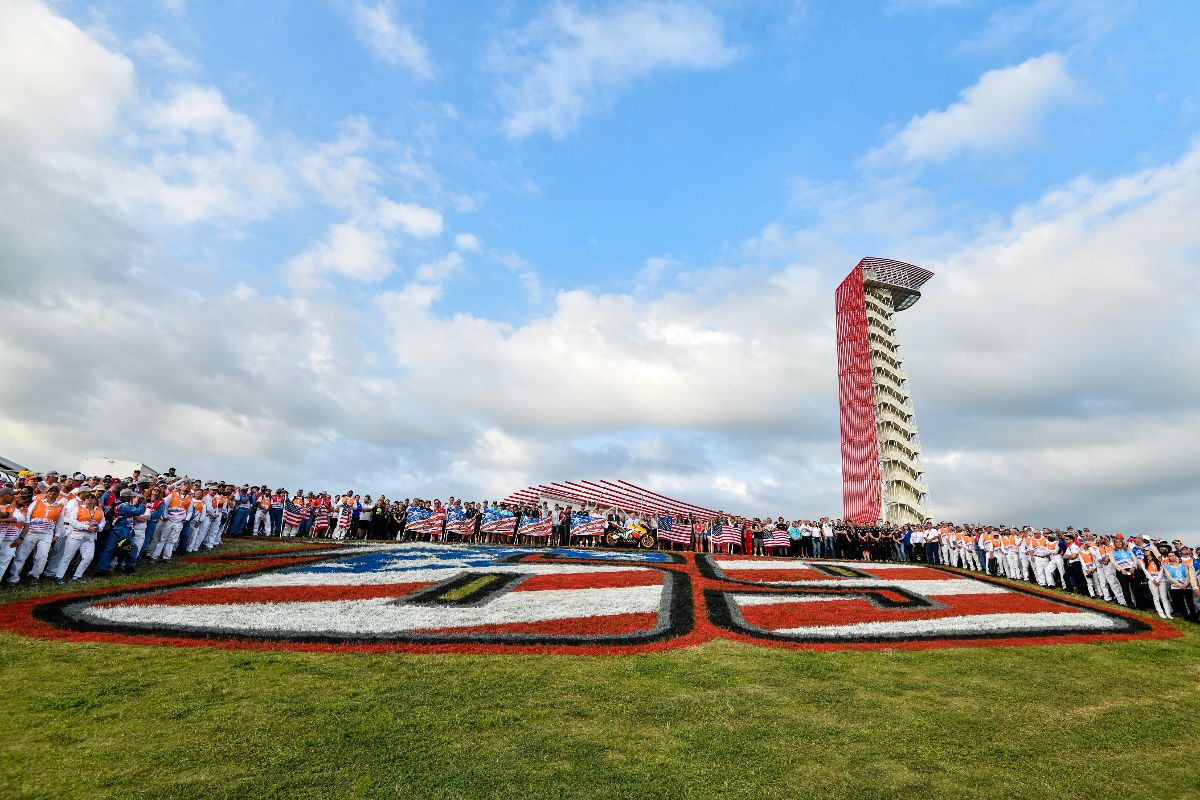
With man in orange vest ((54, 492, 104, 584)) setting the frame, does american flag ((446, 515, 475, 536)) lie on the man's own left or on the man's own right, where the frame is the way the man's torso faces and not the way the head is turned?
on the man's own left

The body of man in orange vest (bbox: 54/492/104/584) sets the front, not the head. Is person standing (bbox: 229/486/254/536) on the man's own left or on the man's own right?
on the man's own left

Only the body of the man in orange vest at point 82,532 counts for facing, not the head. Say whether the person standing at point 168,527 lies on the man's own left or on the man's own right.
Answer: on the man's own left

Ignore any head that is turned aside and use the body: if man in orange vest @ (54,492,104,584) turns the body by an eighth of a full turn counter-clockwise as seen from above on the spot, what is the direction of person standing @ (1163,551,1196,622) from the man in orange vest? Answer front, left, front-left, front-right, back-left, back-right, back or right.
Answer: front-right

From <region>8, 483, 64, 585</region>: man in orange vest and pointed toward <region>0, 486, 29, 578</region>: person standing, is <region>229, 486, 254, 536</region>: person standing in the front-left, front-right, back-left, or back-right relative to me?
front-right

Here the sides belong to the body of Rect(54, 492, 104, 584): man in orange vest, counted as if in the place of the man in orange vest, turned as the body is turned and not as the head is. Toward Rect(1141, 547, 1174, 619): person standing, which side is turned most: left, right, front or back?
front
